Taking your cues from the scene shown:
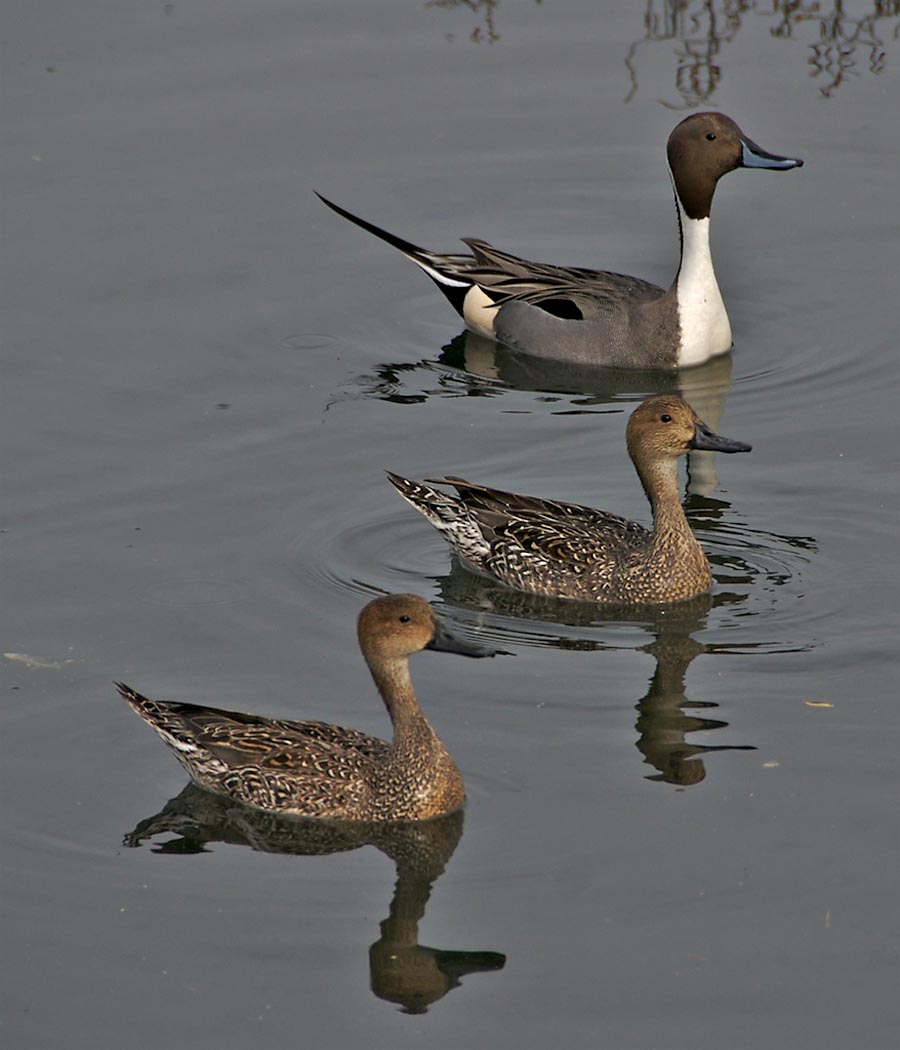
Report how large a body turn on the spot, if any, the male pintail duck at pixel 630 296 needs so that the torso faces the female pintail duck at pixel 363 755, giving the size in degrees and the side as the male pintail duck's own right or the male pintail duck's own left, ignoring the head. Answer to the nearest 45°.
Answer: approximately 90° to the male pintail duck's own right

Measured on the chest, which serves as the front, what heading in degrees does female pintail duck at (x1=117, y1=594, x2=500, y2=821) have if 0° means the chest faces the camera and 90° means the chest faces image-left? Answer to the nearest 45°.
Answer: approximately 270°

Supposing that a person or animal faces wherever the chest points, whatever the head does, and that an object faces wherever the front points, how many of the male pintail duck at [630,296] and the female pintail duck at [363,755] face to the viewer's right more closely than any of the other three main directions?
2

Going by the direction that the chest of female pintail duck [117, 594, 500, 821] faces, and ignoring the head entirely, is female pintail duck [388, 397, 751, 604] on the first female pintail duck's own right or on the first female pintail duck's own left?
on the first female pintail duck's own left

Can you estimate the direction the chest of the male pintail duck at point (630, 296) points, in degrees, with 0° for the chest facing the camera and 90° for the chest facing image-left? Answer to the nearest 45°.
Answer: approximately 270°

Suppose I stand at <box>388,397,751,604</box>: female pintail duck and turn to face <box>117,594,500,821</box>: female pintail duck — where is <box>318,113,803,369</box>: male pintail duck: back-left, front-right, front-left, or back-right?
back-right

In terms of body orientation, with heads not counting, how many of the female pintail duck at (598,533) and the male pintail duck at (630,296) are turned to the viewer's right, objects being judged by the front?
2

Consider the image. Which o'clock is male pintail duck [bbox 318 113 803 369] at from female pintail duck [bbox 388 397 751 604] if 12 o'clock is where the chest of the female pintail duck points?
The male pintail duck is roughly at 9 o'clock from the female pintail duck.

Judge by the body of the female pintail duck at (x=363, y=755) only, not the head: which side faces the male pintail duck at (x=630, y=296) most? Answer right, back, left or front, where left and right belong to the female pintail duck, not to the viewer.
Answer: left

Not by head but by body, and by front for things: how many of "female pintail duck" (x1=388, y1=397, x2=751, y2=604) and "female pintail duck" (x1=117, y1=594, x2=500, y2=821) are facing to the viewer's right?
2

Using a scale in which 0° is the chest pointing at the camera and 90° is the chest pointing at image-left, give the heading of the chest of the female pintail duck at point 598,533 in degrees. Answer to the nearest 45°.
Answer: approximately 270°
